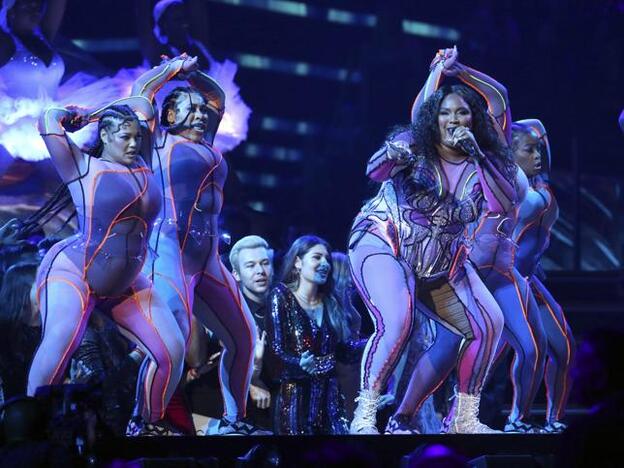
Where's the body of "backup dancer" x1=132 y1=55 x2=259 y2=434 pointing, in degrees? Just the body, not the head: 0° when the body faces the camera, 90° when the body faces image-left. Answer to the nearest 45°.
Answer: approximately 315°

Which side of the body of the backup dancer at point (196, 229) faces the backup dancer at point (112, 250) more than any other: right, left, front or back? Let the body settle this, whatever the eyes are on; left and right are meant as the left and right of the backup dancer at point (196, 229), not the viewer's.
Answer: right

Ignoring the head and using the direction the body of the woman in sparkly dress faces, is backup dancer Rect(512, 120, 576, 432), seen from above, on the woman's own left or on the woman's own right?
on the woman's own left

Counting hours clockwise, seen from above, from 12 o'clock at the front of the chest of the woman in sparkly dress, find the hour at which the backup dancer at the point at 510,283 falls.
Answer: The backup dancer is roughly at 11 o'clock from the woman in sparkly dress.

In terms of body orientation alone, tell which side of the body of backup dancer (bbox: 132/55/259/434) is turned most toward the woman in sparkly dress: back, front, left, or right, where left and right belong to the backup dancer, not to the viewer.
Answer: left

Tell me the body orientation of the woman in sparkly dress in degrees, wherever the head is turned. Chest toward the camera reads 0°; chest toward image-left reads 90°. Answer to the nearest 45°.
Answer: approximately 315°
